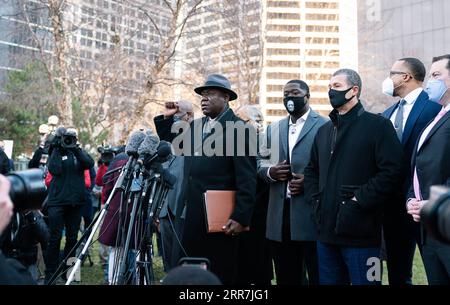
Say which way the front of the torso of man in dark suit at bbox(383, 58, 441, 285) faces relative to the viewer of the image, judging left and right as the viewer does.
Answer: facing the viewer and to the left of the viewer

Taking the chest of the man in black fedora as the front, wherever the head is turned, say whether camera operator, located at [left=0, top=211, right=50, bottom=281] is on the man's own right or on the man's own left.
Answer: on the man's own right

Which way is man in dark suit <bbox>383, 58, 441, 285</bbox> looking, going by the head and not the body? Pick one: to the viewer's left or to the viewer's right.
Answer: to the viewer's left

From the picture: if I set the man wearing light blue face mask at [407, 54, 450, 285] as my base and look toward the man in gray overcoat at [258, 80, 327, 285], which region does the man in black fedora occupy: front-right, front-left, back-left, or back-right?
front-left

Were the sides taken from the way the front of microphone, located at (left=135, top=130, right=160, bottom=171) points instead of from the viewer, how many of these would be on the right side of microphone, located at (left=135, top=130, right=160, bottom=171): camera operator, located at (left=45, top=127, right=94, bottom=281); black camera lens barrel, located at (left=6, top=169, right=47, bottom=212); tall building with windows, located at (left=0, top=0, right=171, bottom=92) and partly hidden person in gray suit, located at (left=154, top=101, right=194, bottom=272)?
1

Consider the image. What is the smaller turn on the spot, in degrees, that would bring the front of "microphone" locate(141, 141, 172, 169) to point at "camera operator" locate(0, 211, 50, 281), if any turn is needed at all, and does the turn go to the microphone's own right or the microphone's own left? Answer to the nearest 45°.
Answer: approximately 180°

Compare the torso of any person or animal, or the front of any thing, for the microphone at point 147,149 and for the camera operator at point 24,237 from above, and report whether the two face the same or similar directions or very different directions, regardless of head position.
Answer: same or similar directions

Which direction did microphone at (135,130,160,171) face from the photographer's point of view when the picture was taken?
facing to the right of the viewer

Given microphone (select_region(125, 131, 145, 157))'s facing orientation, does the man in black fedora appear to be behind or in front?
in front

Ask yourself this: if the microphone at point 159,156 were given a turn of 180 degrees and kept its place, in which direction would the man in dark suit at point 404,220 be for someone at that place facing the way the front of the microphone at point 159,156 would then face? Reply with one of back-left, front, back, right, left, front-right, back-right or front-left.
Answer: back

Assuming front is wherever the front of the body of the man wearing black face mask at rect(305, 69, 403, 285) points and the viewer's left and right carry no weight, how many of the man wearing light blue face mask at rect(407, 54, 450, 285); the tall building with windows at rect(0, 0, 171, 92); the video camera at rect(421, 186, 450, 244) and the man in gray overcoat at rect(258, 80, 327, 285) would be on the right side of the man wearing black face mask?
2

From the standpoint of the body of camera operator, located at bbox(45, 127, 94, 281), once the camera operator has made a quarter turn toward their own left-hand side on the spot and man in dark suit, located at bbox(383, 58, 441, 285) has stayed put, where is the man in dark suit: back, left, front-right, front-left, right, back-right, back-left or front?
front-right

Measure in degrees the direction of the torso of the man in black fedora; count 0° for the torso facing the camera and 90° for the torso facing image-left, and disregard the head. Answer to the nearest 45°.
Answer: approximately 45°

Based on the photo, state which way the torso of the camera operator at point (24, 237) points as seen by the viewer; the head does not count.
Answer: to the viewer's right

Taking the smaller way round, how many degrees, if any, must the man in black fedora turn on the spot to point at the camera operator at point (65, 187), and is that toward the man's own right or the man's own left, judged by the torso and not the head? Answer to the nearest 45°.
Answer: approximately 90° to the man's own right
